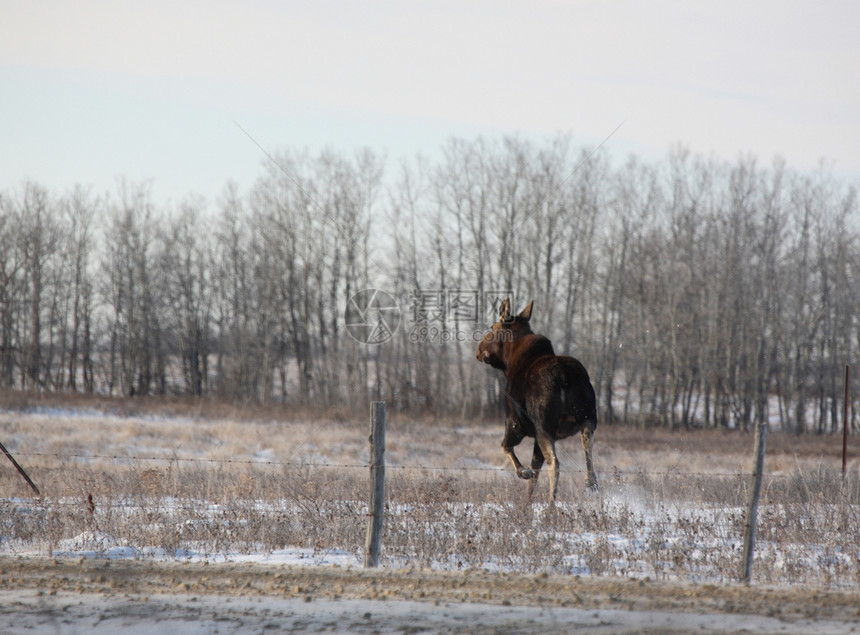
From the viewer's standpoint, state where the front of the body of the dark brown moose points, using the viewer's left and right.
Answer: facing away from the viewer and to the left of the viewer

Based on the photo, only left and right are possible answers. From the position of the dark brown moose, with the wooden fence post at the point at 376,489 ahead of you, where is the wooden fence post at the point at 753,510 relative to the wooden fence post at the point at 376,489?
left

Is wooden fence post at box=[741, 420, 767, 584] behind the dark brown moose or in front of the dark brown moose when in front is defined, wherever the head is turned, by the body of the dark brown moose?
behind

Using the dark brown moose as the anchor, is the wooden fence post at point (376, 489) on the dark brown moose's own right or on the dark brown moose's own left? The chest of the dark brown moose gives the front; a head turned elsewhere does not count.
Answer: on the dark brown moose's own left
